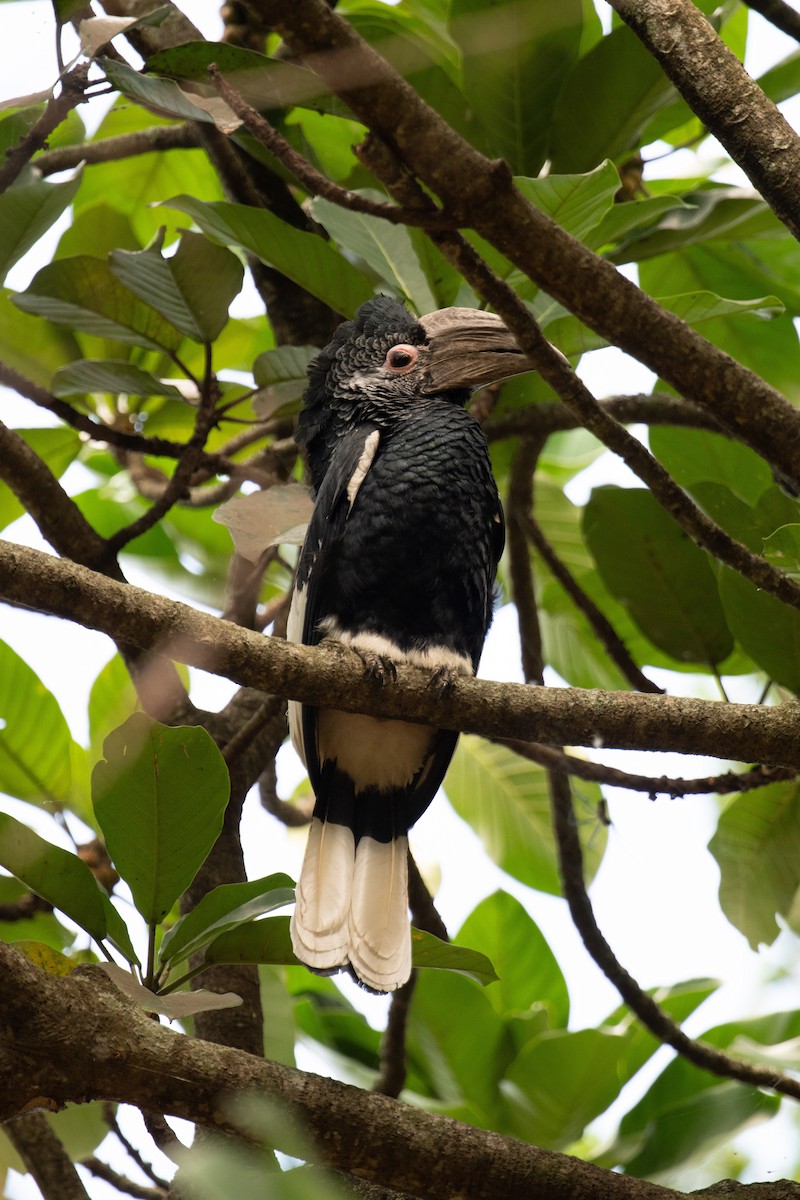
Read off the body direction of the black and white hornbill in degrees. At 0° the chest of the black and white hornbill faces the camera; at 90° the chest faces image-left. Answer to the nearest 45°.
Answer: approximately 315°

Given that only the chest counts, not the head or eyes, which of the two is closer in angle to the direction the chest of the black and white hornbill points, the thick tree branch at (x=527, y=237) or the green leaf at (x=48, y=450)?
the thick tree branch

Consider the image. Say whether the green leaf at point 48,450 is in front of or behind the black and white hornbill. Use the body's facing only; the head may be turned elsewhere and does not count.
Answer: behind
